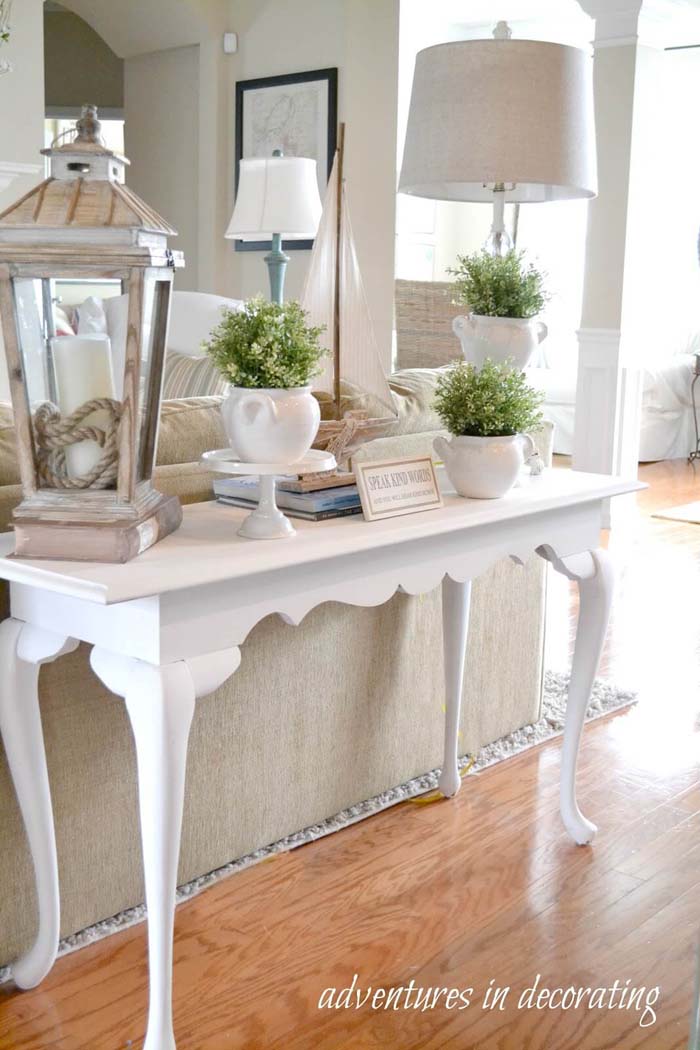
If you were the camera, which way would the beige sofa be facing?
facing away from the viewer and to the left of the viewer

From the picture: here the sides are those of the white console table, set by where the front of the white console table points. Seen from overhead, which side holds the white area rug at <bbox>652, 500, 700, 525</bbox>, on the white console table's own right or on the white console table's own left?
on the white console table's own left

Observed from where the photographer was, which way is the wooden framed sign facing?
facing the viewer and to the right of the viewer

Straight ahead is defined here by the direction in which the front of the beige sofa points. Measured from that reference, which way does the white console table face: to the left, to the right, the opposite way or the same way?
the opposite way

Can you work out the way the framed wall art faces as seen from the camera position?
facing the viewer and to the left of the viewer

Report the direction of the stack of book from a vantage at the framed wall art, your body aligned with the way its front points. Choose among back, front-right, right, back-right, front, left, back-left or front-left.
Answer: front-left

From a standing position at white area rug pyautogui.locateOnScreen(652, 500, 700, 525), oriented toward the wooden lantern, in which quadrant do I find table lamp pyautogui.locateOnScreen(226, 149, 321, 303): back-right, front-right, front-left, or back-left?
front-right

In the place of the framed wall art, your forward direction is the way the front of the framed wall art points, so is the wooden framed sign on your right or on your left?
on your left

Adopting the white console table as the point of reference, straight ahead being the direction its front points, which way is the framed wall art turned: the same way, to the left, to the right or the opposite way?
to the right

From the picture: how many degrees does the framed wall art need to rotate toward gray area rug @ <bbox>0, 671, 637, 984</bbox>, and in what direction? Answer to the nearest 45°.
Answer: approximately 45° to its left

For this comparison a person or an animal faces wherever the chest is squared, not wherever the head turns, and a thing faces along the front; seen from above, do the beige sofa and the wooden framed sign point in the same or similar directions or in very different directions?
very different directions

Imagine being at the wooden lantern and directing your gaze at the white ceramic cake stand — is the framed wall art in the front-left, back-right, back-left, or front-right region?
front-left
